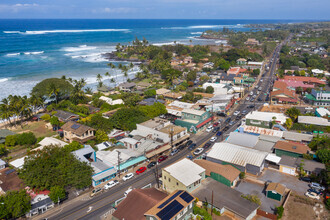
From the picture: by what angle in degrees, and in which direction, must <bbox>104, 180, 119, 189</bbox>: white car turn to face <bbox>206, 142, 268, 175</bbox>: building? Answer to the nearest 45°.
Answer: approximately 135° to its left

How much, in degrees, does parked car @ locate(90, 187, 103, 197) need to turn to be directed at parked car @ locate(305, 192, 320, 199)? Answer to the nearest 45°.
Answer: approximately 135° to its left

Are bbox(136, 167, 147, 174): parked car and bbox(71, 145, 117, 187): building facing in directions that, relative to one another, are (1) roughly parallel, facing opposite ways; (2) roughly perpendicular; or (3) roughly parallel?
roughly perpendicular

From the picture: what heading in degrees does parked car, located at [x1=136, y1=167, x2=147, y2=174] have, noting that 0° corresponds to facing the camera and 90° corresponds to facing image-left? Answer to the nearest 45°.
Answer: approximately 45°

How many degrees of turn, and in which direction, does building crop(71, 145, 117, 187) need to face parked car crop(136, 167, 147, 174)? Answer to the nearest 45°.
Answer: approximately 45° to its left

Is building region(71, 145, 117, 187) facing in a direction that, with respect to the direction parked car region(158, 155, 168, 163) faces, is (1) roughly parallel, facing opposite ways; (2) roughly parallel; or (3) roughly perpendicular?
roughly perpendicular

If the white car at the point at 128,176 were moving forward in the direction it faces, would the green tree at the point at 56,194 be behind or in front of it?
in front
